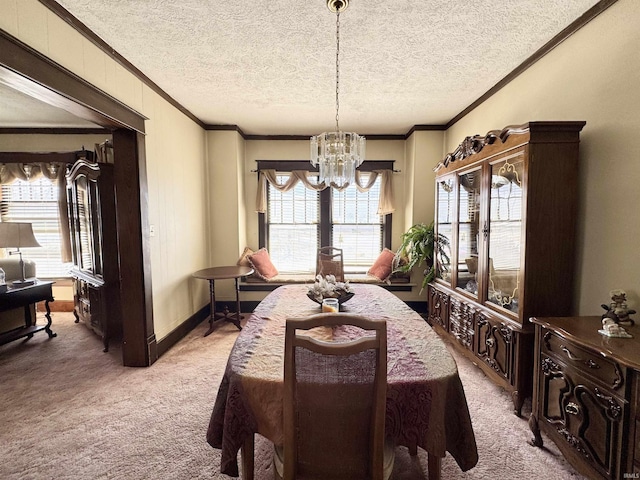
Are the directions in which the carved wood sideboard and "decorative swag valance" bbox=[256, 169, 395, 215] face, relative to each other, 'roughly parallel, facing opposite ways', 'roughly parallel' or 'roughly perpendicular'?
roughly perpendicular

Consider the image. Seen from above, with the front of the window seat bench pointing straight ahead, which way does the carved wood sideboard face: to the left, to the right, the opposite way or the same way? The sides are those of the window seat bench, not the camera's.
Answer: to the right

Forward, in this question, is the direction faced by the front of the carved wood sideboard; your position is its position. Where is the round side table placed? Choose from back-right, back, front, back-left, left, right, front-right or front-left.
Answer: front-right

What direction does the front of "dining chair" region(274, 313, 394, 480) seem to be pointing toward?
away from the camera

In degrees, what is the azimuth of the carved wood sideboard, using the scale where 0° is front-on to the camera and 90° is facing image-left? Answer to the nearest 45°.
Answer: approximately 45°

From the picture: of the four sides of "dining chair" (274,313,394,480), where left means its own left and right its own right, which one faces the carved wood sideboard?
right

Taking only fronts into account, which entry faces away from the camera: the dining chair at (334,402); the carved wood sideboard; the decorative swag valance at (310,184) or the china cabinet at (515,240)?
the dining chair

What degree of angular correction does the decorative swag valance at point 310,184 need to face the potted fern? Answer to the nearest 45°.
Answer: approximately 45° to its left

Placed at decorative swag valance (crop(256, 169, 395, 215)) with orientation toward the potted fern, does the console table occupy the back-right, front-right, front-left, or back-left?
back-right

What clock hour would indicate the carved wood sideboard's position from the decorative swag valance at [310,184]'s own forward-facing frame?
The carved wood sideboard is roughly at 11 o'clock from the decorative swag valance.

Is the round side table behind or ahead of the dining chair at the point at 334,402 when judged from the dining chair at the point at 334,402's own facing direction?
ahead

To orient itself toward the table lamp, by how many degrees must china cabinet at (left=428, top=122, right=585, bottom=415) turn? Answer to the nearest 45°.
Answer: approximately 45° to its right

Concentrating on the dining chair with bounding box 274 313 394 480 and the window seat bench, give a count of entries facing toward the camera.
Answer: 1

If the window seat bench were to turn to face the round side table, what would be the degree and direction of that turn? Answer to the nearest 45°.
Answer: approximately 45° to its right

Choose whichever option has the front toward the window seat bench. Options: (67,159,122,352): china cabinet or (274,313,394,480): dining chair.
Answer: the dining chair
